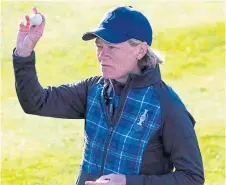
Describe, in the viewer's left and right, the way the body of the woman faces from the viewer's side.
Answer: facing the viewer and to the left of the viewer

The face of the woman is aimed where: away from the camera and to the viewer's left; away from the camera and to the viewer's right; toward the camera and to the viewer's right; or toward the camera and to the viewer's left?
toward the camera and to the viewer's left
